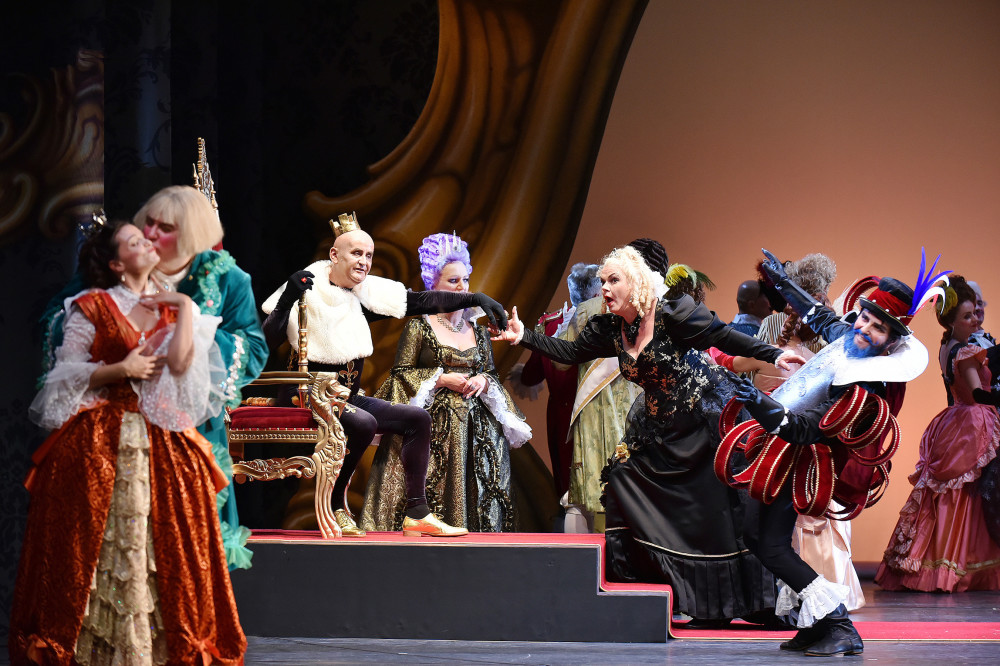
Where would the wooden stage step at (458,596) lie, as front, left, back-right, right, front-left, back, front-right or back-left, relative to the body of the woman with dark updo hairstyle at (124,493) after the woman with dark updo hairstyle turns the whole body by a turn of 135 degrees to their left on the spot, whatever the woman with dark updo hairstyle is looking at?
front-right

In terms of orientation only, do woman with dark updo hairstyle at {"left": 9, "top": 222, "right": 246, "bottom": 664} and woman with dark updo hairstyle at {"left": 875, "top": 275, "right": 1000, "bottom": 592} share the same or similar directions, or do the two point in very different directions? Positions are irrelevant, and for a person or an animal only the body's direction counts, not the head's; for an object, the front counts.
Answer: same or similar directions

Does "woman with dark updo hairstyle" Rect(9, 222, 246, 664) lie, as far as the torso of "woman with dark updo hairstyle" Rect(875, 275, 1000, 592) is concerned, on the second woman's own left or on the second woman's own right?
on the second woman's own right

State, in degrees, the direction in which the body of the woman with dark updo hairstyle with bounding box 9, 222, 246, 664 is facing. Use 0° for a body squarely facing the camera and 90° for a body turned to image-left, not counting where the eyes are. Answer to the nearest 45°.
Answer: approximately 315°
